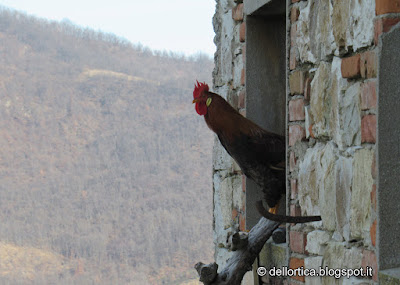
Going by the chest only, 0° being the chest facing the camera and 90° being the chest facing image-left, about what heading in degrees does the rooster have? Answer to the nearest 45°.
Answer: approximately 90°
